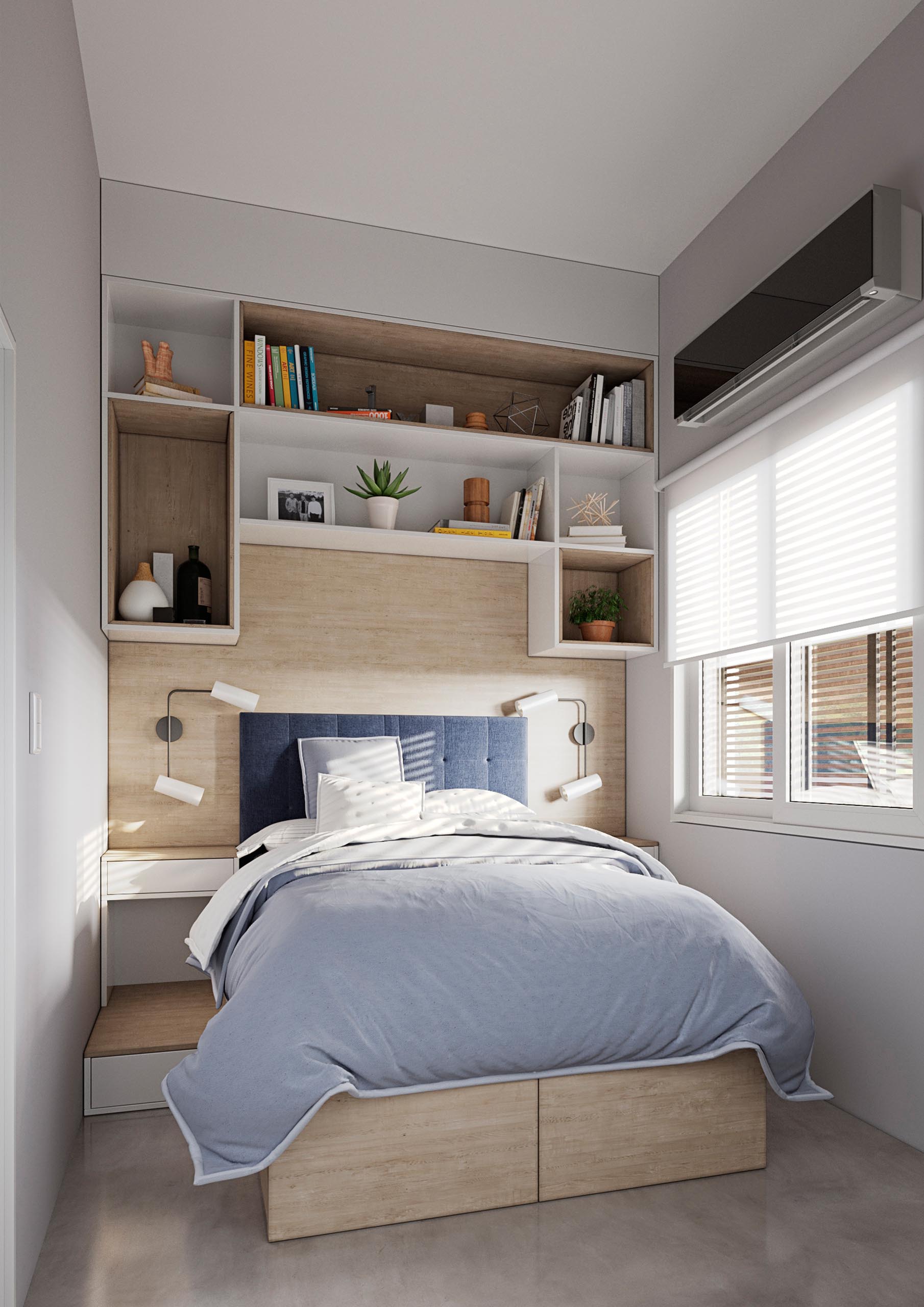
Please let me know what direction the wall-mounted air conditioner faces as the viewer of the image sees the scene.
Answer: facing the viewer and to the left of the viewer

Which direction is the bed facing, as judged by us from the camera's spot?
facing the viewer

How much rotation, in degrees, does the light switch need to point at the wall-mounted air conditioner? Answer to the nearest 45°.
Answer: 0° — it already faces it

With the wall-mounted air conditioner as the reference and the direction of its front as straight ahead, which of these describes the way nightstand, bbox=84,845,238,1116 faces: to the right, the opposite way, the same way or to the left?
to the left

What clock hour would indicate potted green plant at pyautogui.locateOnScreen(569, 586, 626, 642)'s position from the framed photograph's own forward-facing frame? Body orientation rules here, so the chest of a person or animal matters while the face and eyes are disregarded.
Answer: The potted green plant is roughly at 9 o'clock from the framed photograph.

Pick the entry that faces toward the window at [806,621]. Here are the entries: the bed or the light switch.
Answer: the light switch

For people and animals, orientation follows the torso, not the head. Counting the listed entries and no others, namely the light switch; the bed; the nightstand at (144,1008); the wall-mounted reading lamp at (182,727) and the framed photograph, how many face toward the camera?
4

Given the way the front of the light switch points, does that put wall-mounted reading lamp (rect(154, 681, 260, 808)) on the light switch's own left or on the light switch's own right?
on the light switch's own left

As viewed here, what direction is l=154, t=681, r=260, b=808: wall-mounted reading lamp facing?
toward the camera

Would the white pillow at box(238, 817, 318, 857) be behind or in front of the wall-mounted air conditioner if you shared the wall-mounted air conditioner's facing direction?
in front

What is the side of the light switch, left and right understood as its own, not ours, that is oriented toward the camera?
right

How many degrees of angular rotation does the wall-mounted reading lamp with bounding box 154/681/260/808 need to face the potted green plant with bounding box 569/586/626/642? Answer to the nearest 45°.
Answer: approximately 90° to its left

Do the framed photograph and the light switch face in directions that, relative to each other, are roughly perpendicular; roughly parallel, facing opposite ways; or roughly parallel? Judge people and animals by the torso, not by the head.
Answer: roughly perpendicular
